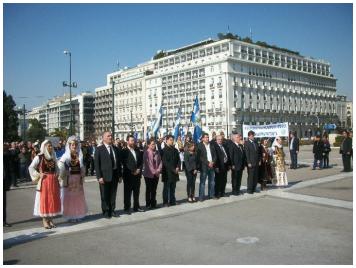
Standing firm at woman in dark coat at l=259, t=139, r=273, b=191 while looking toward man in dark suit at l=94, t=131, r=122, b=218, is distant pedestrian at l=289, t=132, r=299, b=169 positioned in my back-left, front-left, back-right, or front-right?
back-right

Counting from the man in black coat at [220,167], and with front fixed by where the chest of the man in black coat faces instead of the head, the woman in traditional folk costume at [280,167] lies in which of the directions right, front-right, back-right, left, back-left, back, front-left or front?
left

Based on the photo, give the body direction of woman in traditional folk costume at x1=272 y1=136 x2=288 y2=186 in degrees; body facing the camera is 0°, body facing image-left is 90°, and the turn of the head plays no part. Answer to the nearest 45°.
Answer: approximately 315°

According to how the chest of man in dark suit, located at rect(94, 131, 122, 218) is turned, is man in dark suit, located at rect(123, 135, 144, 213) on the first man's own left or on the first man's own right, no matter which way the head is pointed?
on the first man's own left

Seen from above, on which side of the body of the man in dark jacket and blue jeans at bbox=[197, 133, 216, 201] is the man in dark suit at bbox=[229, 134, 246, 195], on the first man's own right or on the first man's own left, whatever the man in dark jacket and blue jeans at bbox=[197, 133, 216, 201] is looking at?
on the first man's own left

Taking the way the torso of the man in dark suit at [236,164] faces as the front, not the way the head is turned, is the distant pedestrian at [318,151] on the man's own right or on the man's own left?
on the man's own left

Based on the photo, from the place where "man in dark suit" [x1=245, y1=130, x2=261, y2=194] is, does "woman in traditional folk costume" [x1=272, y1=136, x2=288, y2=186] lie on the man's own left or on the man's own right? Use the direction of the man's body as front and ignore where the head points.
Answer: on the man's own left

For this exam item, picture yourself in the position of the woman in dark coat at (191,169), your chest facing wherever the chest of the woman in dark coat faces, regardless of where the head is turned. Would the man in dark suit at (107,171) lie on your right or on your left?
on your right

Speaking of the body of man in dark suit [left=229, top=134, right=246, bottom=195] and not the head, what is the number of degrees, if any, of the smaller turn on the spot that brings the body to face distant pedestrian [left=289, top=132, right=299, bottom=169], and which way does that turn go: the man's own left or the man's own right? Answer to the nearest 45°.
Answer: approximately 135° to the man's own left

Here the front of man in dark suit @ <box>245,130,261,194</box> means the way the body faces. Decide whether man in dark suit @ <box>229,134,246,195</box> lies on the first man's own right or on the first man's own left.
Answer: on the first man's own right

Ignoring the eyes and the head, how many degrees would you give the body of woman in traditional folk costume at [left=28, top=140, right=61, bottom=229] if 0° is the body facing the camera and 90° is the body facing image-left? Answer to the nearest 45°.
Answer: approximately 315°

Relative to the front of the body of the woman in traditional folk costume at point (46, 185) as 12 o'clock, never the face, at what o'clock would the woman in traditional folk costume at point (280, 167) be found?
the woman in traditional folk costume at point (280, 167) is roughly at 10 o'clock from the woman in traditional folk costume at point (46, 185).

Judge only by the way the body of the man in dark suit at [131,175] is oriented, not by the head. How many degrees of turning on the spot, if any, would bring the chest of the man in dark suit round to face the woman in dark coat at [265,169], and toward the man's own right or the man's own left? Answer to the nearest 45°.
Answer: approximately 90° to the man's own left

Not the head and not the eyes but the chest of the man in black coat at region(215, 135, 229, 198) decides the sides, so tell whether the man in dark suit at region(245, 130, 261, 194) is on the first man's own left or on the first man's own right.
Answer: on the first man's own left

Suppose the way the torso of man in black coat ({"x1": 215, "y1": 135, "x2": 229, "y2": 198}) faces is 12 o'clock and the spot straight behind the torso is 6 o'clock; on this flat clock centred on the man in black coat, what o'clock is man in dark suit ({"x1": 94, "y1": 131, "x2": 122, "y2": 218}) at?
The man in dark suit is roughly at 3 o'clock from the man in black coat.

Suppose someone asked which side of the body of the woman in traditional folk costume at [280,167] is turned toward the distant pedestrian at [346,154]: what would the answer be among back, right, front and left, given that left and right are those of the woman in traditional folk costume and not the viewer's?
left

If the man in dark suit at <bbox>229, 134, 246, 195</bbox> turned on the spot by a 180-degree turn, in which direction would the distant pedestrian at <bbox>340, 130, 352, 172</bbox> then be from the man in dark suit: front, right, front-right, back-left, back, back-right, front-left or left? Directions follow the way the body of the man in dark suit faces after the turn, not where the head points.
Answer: right
